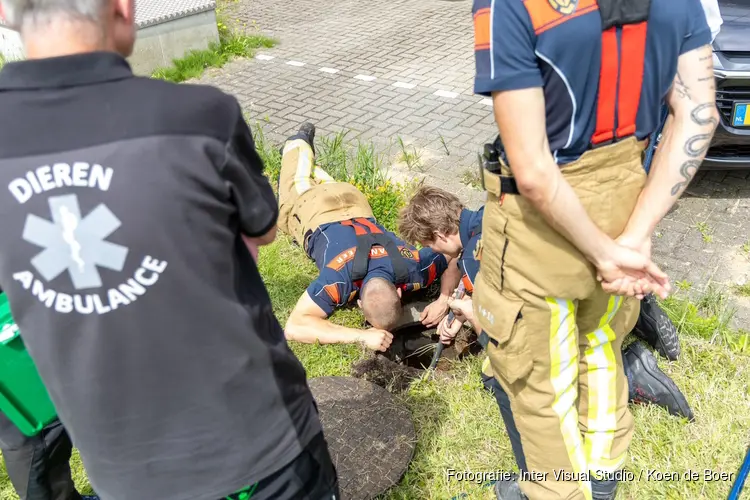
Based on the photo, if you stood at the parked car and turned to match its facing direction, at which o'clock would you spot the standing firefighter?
The standing firefighter is roughly at 12 o'clock from the parked car.

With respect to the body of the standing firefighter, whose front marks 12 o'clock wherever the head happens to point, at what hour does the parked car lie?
The parked car is roughly at 2 o'clock from the standing firefighter.

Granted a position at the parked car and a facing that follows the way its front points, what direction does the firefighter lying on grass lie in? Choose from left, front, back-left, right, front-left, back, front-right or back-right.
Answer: front-right

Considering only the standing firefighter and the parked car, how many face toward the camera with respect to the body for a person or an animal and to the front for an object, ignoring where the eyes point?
1

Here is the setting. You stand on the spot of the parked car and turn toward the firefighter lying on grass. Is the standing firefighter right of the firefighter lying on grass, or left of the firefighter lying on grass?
left

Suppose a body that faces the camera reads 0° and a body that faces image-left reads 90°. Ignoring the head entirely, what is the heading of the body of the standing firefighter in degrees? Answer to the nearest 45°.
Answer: approximately 135°

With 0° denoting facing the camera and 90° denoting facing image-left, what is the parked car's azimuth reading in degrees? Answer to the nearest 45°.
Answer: approximately 0°
